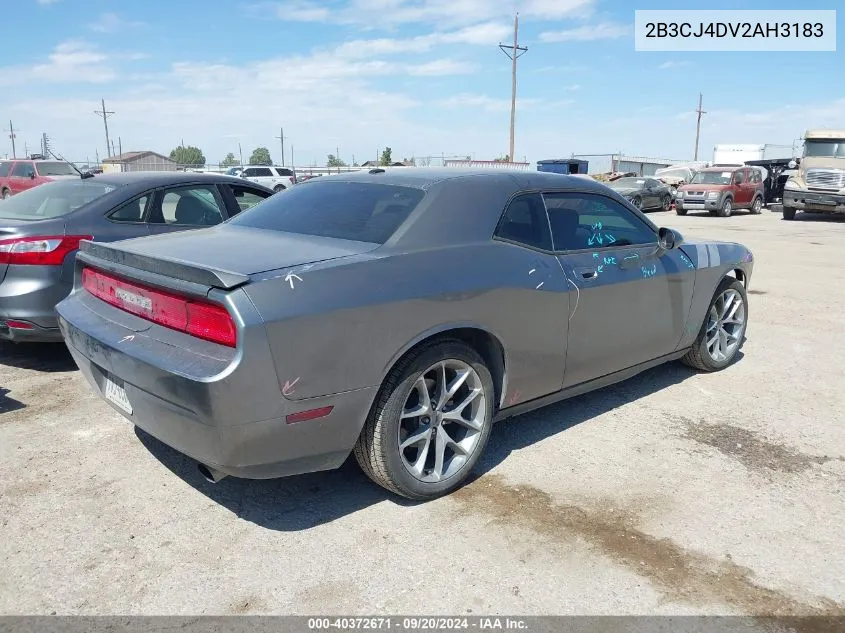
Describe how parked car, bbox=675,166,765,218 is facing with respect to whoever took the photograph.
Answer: facing the viewer and to the left of the viewer

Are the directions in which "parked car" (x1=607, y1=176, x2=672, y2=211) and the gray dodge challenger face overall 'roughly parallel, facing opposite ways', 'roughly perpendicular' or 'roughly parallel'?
roughly parallel, facing opposite ways

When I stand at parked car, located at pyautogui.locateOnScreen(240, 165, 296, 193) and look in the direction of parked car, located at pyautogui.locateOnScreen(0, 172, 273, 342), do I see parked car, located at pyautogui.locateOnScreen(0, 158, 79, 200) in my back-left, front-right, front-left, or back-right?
front-right

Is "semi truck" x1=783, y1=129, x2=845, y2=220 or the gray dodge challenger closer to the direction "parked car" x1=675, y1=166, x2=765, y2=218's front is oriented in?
the gray dodge challenger

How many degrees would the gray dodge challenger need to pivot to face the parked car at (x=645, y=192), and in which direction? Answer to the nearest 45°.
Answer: approximately 45° to its left

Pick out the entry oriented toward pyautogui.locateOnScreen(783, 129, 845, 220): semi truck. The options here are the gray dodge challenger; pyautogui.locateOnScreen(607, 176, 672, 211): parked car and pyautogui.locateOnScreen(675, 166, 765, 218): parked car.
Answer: the gray dodge challenger

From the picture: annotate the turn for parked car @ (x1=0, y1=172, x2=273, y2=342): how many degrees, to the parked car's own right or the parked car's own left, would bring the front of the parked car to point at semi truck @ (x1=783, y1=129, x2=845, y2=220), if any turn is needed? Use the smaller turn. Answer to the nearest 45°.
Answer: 0° — it already faces it

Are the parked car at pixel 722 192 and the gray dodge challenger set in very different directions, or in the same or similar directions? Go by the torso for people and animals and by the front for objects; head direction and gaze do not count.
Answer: very different directions

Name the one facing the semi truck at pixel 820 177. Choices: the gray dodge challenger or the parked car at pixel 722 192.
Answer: the gray dodge challenger

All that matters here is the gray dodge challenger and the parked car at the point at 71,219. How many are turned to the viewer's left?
0

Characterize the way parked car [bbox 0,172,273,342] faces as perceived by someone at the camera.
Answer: facing away from the viewer and to the right of the viewer

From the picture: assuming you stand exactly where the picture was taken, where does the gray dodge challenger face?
facing away from the viewer and to the right of the viewer

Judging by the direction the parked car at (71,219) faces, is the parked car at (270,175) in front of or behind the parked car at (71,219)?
in front

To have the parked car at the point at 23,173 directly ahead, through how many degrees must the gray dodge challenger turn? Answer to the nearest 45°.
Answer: approximately 90° to its left
